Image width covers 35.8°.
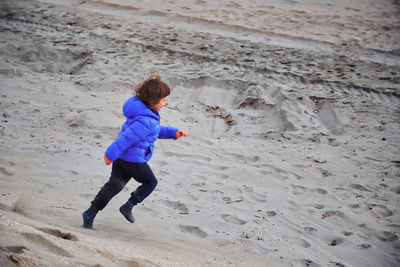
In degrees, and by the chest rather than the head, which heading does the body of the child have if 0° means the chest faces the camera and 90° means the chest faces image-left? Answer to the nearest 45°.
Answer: approximately 270°

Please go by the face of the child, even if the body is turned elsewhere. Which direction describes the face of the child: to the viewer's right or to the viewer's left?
to the viewer's right
